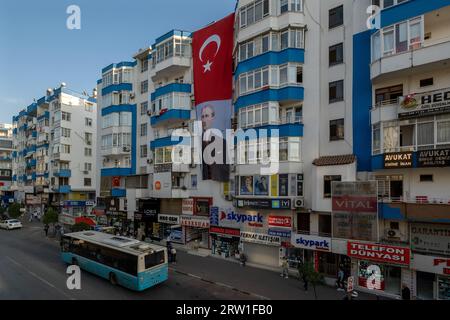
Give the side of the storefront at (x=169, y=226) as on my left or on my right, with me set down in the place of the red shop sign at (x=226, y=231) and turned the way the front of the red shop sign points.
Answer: on my right

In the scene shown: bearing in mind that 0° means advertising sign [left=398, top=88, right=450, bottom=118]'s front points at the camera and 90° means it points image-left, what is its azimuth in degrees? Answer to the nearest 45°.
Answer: approximately 45°

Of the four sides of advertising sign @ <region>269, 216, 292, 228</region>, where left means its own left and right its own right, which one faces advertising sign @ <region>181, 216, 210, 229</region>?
right

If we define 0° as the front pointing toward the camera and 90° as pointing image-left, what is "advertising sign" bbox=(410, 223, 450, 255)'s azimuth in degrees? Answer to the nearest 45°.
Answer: approximately 45°

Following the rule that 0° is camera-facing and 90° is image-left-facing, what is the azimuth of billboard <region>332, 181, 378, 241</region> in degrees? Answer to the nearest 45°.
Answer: approximately 45°
